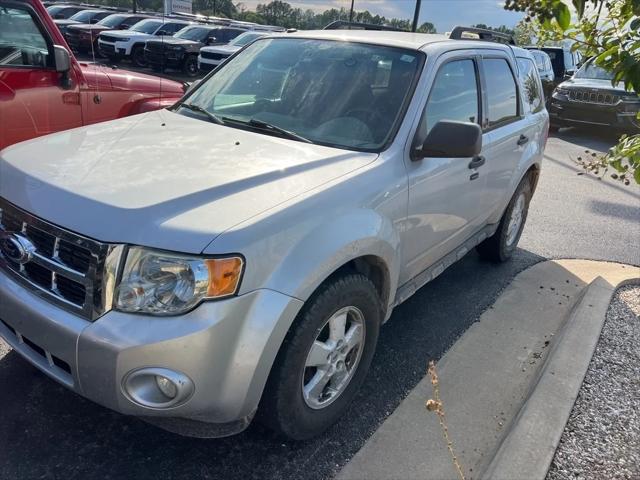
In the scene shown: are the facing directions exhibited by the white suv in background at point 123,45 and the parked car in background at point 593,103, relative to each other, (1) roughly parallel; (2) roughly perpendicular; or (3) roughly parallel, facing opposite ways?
roughly parallel

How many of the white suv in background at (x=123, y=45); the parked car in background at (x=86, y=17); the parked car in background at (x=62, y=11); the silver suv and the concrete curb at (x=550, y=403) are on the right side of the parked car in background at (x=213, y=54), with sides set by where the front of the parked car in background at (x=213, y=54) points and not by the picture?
3

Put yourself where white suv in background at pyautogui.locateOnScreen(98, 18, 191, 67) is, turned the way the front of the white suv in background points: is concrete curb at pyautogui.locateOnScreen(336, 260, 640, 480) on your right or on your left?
on your left

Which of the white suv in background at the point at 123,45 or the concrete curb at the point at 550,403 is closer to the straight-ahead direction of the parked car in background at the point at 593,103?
the concrete curb

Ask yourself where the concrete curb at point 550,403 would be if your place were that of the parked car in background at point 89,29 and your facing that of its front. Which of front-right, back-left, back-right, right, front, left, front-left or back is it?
front-left

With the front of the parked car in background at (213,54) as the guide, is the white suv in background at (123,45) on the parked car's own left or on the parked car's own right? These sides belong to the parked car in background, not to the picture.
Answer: on the parked car's own right

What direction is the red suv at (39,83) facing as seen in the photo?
to the viewer's right

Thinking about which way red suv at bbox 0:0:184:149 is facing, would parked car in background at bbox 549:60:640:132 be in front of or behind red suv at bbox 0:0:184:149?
in front

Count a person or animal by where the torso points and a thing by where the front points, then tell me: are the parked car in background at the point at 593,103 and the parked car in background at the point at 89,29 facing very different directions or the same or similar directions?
same or similar directions

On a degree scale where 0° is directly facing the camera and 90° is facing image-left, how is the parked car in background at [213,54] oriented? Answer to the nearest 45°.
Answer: approximately 45°

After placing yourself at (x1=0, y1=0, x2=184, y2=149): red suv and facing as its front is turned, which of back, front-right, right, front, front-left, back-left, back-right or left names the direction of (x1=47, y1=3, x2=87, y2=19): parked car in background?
left

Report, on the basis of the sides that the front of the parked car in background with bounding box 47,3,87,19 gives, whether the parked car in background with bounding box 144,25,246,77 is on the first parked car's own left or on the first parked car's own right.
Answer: on the first parked car's own left

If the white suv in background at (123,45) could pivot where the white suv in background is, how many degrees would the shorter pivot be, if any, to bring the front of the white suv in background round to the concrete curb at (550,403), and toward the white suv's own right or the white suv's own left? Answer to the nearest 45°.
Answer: approximately 45° to the white suv's own left

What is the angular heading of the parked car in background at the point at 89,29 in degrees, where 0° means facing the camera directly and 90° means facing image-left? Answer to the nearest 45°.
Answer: approximately 45°

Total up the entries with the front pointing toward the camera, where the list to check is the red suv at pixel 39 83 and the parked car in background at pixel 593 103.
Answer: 1

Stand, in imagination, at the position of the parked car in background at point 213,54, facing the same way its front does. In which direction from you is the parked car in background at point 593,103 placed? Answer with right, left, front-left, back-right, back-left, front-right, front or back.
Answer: left

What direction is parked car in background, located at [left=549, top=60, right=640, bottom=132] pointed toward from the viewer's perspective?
toward the camera

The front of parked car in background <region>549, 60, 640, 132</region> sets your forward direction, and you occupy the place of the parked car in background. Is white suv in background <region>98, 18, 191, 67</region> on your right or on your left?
on your right

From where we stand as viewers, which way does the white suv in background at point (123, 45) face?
facing the viewer and to the left of the viewer

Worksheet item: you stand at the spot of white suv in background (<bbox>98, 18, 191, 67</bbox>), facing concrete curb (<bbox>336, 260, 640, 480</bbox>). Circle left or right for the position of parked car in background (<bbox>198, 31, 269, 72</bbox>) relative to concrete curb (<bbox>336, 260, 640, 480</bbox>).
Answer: left
